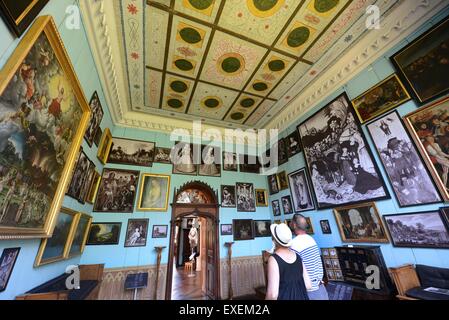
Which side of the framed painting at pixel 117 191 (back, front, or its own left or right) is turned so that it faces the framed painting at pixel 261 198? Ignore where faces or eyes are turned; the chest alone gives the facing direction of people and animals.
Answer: left

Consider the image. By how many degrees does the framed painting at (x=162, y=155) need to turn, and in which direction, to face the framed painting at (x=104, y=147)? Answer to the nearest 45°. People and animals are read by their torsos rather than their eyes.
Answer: approximately 45° to its right

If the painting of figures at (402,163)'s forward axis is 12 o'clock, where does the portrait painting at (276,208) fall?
The portrait painting is roughly at 2 o'clock from the painting of figures.

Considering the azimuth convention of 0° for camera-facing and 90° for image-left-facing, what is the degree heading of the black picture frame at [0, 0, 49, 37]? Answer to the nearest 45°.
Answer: approximately 315°

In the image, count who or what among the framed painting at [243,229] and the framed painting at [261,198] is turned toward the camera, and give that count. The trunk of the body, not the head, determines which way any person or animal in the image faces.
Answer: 2

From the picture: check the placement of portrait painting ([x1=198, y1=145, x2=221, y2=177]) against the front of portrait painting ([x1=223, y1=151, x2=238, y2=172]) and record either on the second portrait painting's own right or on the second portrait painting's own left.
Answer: on the second portrait painting's own right

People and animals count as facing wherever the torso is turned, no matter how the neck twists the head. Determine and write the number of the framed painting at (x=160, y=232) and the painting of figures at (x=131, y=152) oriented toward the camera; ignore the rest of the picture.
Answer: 2

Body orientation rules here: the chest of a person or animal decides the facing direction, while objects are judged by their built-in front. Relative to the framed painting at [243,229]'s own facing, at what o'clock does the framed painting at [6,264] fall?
the framed painting at [6,264] is roughly at 1 o'clock from the framed painting at [243,229].
